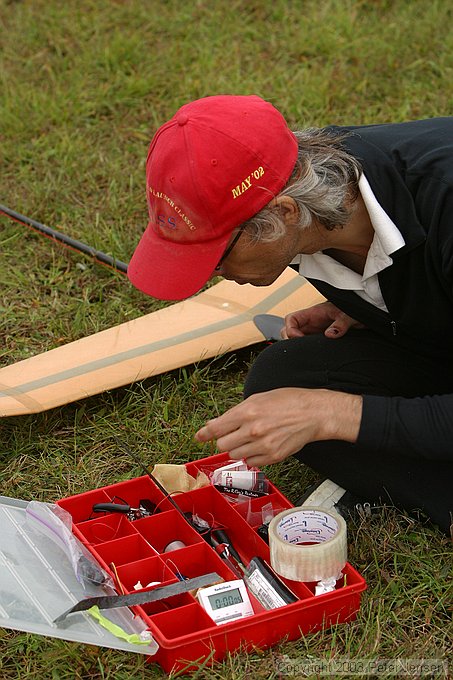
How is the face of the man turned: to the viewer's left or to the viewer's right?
to the viewer's left

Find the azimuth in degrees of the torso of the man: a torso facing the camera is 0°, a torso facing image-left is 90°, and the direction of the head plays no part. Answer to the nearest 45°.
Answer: approximately 90°
